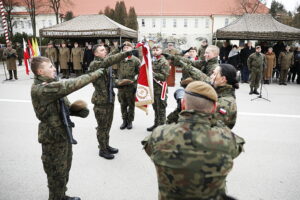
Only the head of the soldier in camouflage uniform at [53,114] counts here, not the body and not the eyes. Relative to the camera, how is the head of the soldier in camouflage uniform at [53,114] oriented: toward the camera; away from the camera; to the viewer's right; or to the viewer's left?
to the viewer's right

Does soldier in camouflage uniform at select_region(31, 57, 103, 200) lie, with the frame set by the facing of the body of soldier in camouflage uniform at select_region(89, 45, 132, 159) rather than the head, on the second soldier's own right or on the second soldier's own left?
on the second soldier's own right

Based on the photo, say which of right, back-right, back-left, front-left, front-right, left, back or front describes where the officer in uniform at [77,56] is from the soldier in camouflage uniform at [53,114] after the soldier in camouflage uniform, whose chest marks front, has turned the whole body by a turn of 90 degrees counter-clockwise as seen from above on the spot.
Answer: front

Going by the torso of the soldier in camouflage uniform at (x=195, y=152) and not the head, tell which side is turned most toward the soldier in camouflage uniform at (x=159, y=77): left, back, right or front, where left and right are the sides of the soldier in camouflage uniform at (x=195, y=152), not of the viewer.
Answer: front

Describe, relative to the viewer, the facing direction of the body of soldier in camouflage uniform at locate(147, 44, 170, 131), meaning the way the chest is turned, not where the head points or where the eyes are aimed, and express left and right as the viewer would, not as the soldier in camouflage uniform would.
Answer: facing the viewer and to the left of the viewer

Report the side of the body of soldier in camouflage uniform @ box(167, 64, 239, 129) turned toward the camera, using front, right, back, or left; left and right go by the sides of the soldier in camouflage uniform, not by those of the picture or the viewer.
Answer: left

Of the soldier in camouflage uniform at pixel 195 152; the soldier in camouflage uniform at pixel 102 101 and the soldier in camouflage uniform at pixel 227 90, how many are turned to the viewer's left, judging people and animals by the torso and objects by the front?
1

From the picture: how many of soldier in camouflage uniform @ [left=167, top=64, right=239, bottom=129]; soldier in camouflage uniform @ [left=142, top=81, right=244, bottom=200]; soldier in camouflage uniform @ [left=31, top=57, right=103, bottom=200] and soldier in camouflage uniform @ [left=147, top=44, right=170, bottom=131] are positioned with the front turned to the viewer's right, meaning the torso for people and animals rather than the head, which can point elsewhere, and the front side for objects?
1

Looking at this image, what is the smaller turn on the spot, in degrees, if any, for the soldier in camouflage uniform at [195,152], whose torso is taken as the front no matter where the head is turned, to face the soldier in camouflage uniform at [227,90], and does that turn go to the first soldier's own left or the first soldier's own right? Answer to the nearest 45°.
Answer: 0° — they already face them

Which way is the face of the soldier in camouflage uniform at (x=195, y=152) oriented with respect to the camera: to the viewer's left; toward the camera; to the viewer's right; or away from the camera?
away from the camera

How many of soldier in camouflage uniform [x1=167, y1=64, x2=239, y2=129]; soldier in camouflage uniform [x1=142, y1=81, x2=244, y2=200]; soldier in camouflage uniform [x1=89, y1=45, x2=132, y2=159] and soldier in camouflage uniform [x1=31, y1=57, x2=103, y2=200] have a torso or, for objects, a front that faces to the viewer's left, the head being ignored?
1

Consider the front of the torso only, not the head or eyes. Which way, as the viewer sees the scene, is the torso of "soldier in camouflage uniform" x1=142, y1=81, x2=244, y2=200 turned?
away from the camera

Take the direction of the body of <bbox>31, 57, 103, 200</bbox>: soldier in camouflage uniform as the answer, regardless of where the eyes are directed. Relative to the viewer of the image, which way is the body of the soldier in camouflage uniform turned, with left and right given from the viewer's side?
facing to the right of the viewer

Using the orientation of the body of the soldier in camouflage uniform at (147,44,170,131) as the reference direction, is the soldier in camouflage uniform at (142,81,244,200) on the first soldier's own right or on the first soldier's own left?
on the first soldier's own left

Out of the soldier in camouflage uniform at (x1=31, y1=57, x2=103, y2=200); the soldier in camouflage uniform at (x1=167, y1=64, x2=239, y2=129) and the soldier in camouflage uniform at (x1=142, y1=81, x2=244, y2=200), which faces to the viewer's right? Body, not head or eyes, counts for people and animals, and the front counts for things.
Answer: the soldier in camouflage uniform at (x1=31, y1=57, x2=103, y2=200)

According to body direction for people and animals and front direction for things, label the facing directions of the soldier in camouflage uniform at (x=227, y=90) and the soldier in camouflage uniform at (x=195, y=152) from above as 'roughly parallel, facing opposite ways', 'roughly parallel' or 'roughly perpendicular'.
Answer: roughly perpendicular
